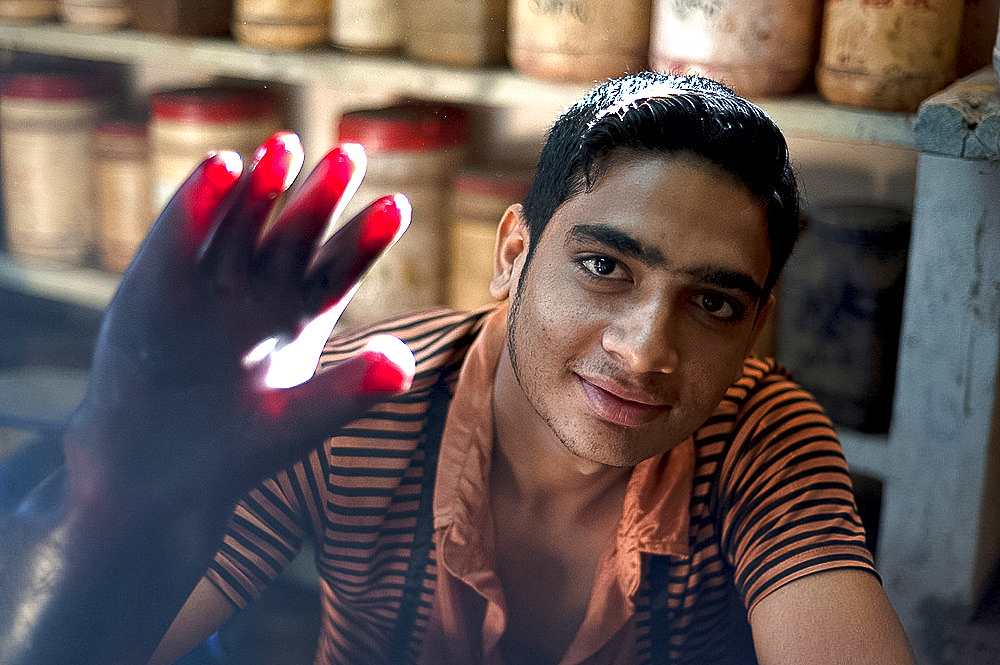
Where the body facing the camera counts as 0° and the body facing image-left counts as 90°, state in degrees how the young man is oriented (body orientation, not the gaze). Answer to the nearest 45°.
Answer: approximately 0°
